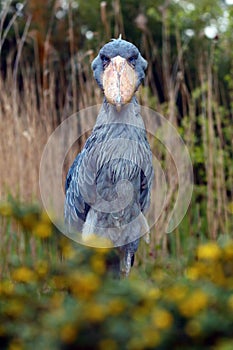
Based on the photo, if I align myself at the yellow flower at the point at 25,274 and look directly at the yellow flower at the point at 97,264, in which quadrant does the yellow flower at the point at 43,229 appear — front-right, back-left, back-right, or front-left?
front-left

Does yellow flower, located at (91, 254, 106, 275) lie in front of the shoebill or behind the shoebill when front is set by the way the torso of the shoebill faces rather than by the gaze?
in front

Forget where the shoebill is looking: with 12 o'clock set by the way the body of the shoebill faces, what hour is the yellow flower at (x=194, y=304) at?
The yellow flower is roughly at 12 o'clock from the shoebill.

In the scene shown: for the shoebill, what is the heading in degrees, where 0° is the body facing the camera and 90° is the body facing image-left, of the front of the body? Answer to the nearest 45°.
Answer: approximately 0°

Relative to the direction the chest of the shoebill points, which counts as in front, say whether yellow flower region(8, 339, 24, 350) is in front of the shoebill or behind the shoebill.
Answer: in front

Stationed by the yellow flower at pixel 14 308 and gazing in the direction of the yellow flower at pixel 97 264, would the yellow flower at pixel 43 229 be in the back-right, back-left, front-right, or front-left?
front-left

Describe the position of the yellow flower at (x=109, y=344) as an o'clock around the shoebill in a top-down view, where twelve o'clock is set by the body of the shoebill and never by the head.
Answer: The yellow flower is roughly at 12 o'clock from the shoebill.

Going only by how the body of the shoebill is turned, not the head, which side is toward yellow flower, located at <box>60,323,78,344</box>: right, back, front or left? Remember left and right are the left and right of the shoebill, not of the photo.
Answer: front

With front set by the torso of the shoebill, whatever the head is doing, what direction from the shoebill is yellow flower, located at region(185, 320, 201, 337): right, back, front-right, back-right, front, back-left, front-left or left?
front

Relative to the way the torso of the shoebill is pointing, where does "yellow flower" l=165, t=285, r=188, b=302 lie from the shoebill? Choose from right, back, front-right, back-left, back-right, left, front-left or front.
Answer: front
